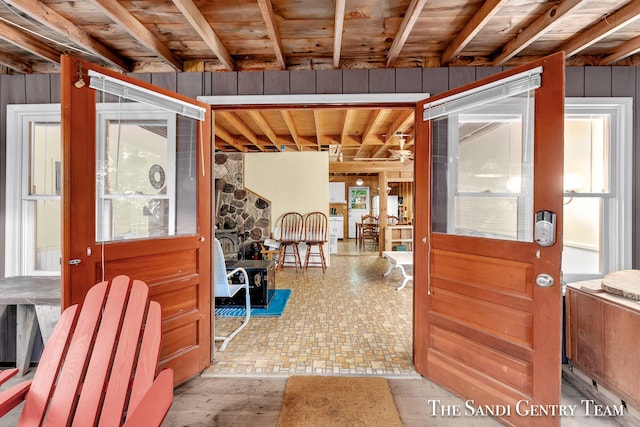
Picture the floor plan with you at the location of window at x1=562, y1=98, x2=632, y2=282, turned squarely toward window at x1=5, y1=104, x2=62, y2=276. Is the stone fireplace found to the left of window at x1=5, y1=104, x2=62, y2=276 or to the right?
right

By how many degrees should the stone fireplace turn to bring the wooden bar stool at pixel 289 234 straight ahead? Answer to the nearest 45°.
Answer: approximately 90° to its left

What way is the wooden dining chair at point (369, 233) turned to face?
away from the camera

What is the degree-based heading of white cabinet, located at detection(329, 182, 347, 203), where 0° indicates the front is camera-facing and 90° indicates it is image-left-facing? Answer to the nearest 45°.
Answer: approximately 0°

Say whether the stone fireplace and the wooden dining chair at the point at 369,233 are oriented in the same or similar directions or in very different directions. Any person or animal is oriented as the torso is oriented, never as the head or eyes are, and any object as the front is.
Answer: very different directions

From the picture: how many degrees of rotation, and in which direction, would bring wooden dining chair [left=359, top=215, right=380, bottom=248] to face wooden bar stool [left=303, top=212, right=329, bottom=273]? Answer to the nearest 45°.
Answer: approximately 180°

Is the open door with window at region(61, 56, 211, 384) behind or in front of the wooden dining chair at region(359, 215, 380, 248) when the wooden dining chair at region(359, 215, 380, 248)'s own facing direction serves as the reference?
behind
